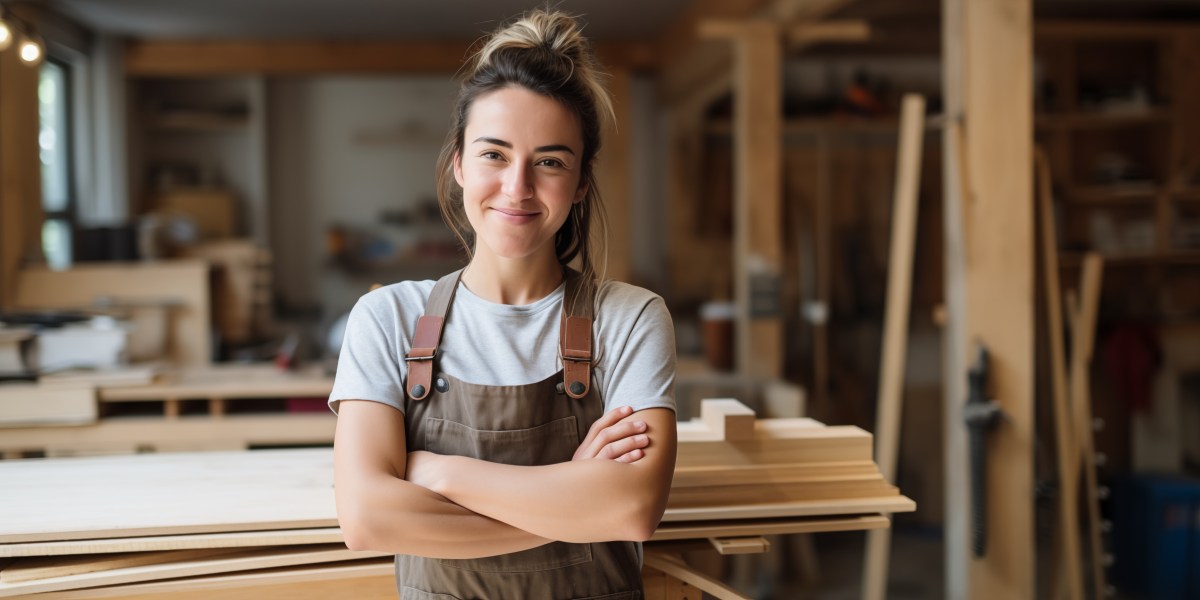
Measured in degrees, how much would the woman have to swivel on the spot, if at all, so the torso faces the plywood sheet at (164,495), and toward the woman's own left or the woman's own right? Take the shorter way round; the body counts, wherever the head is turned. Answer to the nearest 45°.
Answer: approximately 135° to the woman's own right

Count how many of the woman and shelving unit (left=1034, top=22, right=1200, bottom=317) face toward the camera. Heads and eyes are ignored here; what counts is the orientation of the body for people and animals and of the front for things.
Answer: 2

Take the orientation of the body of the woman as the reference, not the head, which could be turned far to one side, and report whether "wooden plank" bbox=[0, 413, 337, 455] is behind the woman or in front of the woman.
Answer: behind

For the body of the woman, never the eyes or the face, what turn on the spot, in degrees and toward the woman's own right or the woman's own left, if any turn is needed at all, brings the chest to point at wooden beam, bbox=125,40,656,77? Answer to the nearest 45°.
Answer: approximately 180°

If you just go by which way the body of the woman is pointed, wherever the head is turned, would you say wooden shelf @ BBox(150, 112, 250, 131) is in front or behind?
behind

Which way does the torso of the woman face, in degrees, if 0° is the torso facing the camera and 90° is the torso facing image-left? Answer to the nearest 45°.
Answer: approximately 0°

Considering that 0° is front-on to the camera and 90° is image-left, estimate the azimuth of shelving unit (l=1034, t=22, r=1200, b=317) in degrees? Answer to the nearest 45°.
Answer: approximately 0°

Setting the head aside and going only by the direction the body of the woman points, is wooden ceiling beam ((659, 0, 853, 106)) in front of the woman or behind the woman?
behind

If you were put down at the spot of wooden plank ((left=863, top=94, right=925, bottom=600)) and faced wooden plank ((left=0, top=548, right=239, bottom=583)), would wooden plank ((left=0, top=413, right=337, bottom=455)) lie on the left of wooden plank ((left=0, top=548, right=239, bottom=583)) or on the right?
right
